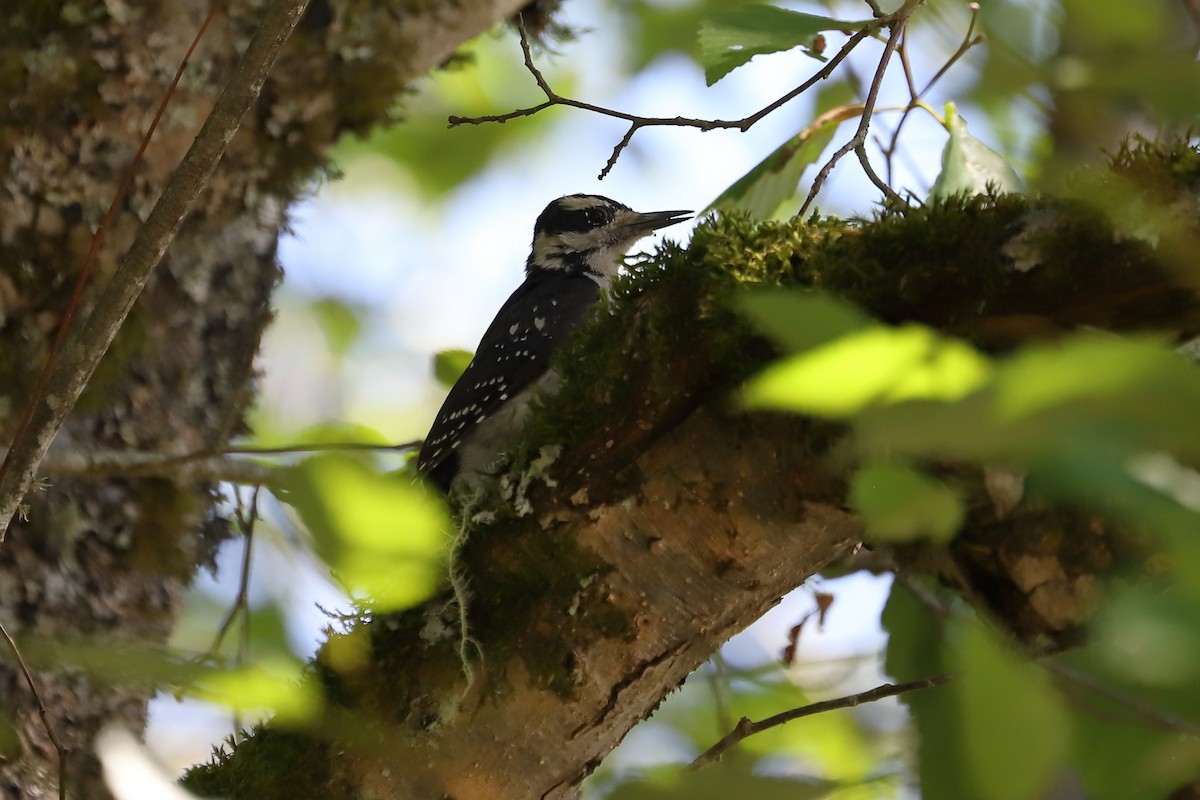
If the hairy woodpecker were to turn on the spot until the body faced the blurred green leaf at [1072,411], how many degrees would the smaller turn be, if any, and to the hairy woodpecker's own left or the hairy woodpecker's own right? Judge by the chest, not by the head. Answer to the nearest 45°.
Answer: approximately 90° to the hairy woodpecker's own right

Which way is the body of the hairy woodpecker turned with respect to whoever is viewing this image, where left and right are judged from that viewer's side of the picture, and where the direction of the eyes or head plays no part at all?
facing to the right of the viewer

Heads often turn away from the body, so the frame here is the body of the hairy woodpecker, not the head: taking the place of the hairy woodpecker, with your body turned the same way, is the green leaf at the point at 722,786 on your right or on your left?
on your right

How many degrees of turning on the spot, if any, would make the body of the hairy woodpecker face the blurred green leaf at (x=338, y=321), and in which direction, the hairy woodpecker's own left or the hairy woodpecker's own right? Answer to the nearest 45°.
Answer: approximately 90° to the hairy woodpecker's own left

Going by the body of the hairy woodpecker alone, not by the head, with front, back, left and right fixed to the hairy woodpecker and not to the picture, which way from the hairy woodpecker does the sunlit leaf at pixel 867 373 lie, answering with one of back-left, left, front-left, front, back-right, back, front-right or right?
right

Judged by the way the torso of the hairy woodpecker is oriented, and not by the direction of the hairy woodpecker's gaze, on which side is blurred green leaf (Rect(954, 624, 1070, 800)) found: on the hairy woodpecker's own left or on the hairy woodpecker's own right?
on the hairy woodpecker's own right

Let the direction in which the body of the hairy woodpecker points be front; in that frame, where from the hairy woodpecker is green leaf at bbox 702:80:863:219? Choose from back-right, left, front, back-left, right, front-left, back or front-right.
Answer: front-right
